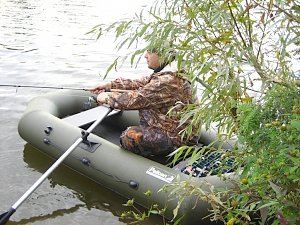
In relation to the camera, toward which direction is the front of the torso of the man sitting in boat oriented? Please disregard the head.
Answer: to the viewer's left

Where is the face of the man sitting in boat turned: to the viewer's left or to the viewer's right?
to the viewer's left

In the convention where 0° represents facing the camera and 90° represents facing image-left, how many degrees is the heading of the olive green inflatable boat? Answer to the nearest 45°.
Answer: approximately 135°
